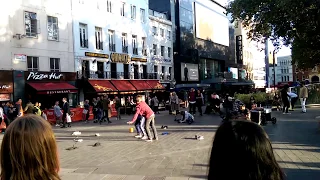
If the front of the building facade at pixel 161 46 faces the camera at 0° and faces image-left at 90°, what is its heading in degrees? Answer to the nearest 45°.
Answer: approximately 315°
